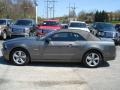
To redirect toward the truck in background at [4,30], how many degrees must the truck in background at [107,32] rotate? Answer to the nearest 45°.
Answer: approximately 135° to its right

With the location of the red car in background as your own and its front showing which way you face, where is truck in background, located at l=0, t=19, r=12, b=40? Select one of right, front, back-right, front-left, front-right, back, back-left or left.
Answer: right

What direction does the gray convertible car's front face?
to the viewer's left

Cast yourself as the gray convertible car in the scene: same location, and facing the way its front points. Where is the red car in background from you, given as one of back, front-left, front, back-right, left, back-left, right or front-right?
right

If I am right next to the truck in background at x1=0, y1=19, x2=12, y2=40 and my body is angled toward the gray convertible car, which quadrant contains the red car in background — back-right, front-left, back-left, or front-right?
front-left

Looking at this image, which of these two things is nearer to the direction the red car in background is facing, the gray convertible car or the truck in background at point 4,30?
the gray convertible car

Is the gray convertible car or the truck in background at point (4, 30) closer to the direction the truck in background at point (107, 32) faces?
the gray convertible car

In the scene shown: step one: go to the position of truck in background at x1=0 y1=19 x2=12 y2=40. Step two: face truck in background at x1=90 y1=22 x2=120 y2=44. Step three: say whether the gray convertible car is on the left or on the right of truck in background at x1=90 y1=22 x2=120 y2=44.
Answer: right

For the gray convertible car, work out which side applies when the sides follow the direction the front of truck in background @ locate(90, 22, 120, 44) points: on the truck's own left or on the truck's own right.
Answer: on the truck's own right

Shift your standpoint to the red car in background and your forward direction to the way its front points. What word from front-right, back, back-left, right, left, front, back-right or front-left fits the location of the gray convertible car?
front-left

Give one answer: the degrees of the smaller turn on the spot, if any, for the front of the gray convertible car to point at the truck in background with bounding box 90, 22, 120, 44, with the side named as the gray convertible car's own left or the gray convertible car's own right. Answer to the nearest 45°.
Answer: approximately 90° to the gray convertible car's own right

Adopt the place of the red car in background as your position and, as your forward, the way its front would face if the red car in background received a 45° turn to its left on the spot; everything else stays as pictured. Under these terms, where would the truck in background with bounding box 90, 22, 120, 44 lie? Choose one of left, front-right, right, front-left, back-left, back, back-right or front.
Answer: left

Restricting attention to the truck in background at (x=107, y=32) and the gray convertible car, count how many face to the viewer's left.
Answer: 1

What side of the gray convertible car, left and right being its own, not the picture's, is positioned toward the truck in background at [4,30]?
right

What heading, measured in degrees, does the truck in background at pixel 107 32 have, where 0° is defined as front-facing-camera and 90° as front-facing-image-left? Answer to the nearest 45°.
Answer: approximately 315°

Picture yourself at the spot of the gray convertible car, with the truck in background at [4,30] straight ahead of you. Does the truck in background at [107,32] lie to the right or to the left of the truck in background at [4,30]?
right

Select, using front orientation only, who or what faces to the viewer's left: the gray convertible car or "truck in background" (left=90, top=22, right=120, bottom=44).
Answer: the gray convertible car
